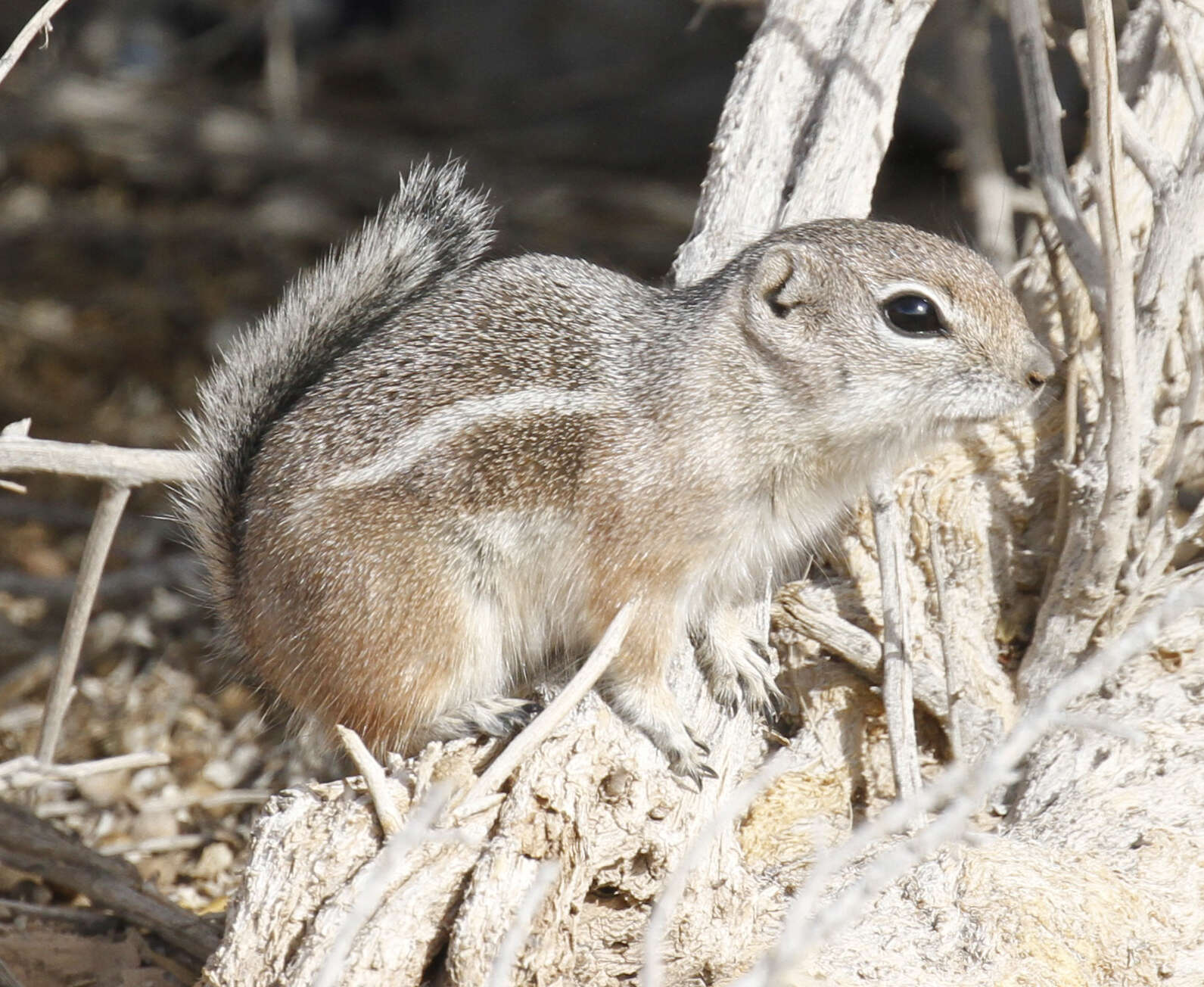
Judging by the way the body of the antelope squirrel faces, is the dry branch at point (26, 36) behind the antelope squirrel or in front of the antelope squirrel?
behind

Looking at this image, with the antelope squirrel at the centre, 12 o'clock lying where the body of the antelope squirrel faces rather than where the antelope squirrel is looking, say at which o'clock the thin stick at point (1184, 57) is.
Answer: The thin stick is roughly at 11 o'clock from the antelope squirrel.

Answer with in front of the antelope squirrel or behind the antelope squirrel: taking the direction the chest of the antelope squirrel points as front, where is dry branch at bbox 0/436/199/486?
behind

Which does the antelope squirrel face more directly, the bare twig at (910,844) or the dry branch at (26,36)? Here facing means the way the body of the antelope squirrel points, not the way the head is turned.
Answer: the bare twig

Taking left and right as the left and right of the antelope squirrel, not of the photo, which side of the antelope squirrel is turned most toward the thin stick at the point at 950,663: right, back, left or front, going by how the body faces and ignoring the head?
front

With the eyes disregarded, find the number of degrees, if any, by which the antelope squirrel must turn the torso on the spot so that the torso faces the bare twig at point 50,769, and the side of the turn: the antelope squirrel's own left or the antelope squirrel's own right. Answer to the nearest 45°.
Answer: approximately 180°

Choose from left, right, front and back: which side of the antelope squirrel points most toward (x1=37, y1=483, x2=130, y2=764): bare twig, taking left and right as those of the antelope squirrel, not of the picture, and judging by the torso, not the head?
back

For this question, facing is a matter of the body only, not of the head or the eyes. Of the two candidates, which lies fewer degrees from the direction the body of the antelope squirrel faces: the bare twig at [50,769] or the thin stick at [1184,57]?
the thin stick

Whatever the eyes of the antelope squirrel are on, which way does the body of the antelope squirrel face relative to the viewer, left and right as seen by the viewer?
facing to the right of the viewer

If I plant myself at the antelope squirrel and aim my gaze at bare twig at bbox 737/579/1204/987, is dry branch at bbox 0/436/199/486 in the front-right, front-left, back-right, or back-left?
back-right
